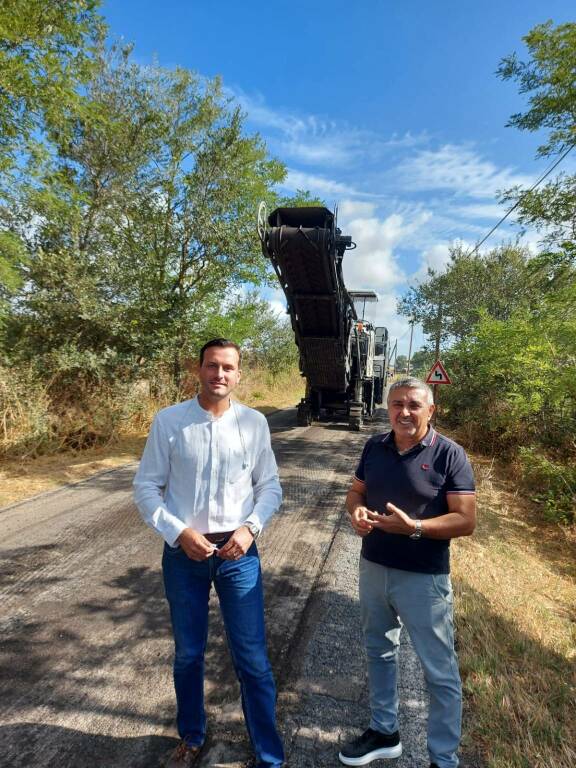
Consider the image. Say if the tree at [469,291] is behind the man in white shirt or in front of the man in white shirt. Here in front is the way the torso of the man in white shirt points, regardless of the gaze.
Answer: behind

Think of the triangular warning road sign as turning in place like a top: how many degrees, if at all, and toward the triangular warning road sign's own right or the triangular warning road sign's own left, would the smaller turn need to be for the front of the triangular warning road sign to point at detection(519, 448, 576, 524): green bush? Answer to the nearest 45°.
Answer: approximately 45° to the triangular warning road sign's own left

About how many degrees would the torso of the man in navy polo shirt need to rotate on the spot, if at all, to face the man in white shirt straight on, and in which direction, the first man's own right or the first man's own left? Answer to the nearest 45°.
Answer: approximately 45° to the first man's own right

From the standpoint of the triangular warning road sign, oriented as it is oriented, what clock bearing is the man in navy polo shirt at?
The man in navy polo shirt is roughly at 12 o'clock from the triangular warning road sign.

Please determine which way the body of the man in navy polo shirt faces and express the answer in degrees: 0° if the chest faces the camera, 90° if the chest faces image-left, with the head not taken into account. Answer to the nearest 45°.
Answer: approximately 45°

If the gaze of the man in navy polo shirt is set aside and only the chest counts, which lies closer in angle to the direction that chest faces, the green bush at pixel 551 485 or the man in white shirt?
the man in white shirt

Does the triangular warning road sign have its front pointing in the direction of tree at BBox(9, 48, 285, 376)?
no

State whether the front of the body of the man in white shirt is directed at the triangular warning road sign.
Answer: no

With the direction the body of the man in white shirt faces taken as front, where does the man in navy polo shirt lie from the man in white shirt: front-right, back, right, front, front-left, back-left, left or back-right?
left

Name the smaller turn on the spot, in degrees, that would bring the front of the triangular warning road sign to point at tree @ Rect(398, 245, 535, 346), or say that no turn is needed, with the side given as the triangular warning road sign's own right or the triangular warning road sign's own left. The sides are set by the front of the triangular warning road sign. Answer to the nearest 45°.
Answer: approximately 180°

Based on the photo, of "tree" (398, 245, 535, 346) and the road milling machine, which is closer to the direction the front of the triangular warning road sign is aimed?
the road milling machine

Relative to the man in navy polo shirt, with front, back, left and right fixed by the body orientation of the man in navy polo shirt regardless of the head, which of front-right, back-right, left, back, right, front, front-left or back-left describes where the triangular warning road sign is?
back-right

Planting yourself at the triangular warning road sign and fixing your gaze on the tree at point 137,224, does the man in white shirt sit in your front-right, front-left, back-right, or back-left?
front-left

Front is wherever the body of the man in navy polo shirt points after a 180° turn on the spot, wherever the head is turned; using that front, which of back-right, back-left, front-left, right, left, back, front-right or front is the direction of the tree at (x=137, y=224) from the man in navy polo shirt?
left

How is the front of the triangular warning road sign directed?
toward the camera

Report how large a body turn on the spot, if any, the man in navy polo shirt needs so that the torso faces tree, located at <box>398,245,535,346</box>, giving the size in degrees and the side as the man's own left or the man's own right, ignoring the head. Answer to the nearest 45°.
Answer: approximately 135° to the man's own right

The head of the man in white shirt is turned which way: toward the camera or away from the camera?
toward the camera

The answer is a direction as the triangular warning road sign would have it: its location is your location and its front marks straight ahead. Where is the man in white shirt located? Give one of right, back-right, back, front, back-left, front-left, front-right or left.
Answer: front

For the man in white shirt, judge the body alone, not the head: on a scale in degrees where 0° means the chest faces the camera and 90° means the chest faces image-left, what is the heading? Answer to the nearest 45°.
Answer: approximately 0°
